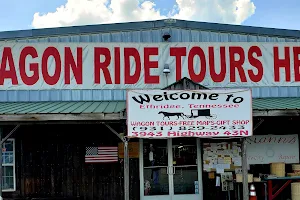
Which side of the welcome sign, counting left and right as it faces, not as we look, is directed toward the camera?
front

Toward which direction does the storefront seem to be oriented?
toward the camera
